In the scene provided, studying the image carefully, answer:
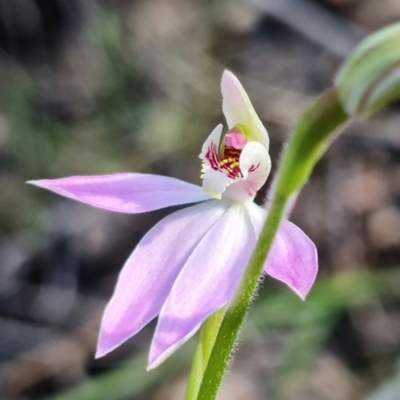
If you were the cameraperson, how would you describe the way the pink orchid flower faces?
facing the viewer and to the left of the viewer
